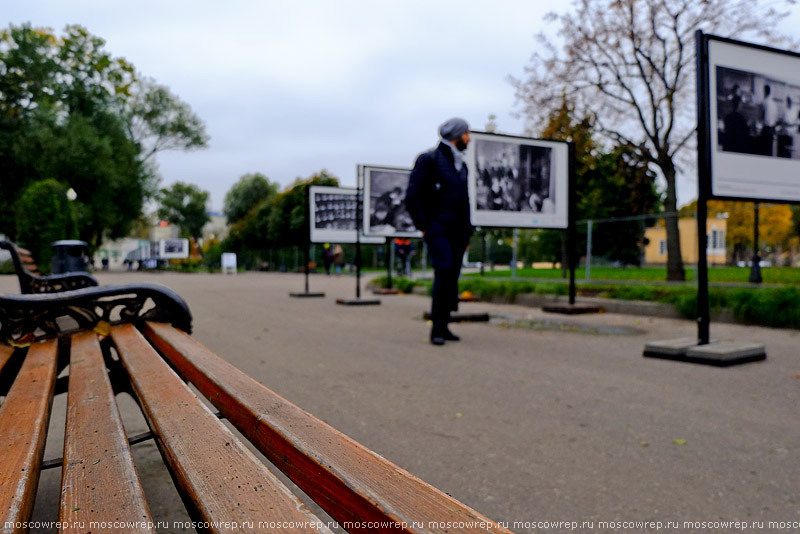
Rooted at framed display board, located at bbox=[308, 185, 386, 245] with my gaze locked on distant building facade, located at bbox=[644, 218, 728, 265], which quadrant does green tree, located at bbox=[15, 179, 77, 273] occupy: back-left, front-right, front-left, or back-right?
front-left

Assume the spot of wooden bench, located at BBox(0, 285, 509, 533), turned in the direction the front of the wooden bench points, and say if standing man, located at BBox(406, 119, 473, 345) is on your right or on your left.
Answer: on your left

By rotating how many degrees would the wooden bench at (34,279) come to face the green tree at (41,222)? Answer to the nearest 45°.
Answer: approximately 90° to its left

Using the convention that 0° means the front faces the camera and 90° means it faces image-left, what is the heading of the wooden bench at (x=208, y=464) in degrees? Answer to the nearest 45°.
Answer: approximately 270°

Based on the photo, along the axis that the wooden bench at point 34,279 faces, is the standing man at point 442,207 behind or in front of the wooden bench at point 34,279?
in front

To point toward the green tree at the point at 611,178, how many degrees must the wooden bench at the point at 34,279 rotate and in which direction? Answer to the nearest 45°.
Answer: approximately 45° to its left

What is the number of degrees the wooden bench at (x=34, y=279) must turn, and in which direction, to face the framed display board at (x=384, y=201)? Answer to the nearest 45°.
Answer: approximately 45° to its left

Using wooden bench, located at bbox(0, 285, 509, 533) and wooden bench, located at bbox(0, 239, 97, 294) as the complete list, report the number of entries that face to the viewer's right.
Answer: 2

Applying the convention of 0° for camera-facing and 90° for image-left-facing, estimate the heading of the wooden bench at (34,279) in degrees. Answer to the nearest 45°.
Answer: approximately 270°

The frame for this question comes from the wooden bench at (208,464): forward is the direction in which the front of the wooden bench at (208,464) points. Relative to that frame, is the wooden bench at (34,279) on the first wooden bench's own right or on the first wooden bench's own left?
on the first wooden bench's own left

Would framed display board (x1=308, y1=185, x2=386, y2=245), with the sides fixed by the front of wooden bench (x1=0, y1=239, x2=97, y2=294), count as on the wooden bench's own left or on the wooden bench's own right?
on the wooden bench's own left

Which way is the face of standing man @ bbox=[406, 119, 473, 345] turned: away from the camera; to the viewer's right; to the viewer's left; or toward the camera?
to the viewer's right
